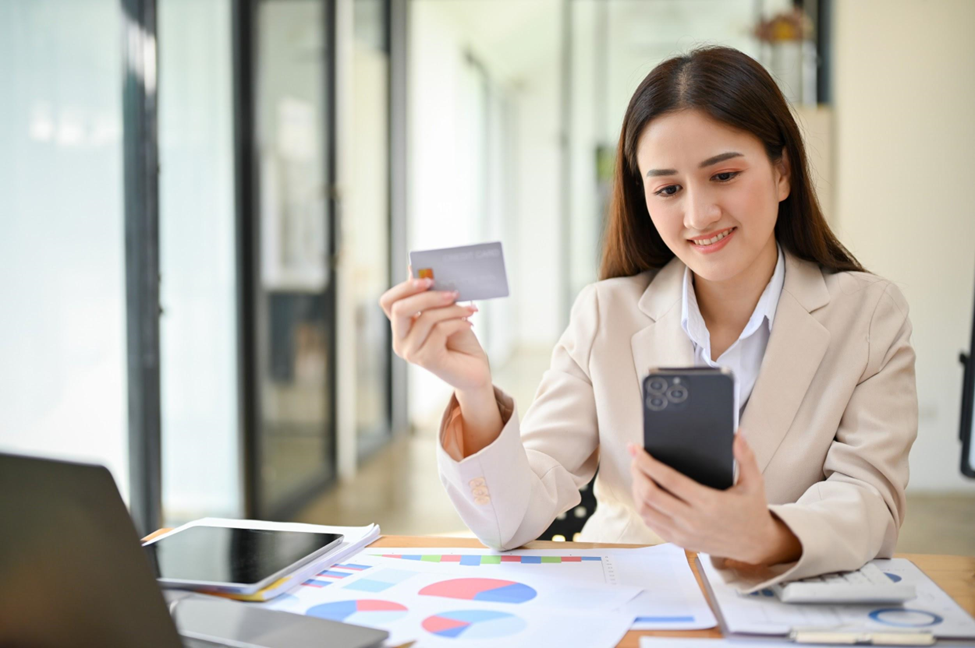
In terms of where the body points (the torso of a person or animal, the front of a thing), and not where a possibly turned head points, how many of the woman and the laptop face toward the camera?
1

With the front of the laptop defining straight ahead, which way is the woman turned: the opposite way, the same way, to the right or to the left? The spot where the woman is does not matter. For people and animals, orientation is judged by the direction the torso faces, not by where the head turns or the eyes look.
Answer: the opposite way

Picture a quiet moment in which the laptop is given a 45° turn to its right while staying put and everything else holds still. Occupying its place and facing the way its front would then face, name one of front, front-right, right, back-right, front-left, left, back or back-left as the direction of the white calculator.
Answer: front

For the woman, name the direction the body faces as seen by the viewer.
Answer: toward the camera

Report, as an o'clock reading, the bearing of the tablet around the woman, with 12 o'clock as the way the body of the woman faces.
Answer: The tablet is roughly at 2 o'clock from the woman.

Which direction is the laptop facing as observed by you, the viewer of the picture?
facing away from the viewer and to the right of the viewer

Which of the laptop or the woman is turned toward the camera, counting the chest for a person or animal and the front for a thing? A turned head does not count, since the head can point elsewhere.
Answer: the woman
